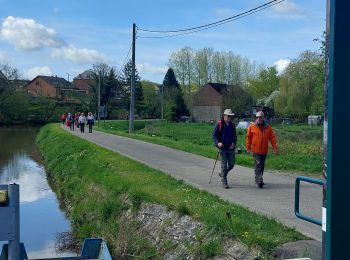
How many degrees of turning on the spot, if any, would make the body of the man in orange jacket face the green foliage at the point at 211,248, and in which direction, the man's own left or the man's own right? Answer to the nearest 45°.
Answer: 0° — they already face it

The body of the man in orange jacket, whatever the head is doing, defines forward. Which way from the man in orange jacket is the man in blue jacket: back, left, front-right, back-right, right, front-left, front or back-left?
right

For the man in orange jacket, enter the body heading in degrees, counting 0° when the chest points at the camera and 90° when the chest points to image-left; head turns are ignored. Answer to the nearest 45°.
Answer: approximately 0°

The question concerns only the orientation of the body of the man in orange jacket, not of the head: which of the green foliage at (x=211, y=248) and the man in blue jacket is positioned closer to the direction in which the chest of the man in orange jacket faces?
the green foliage

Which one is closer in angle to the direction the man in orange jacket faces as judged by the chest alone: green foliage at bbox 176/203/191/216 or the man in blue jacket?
the green foliage

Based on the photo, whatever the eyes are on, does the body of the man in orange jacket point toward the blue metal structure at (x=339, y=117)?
yes
